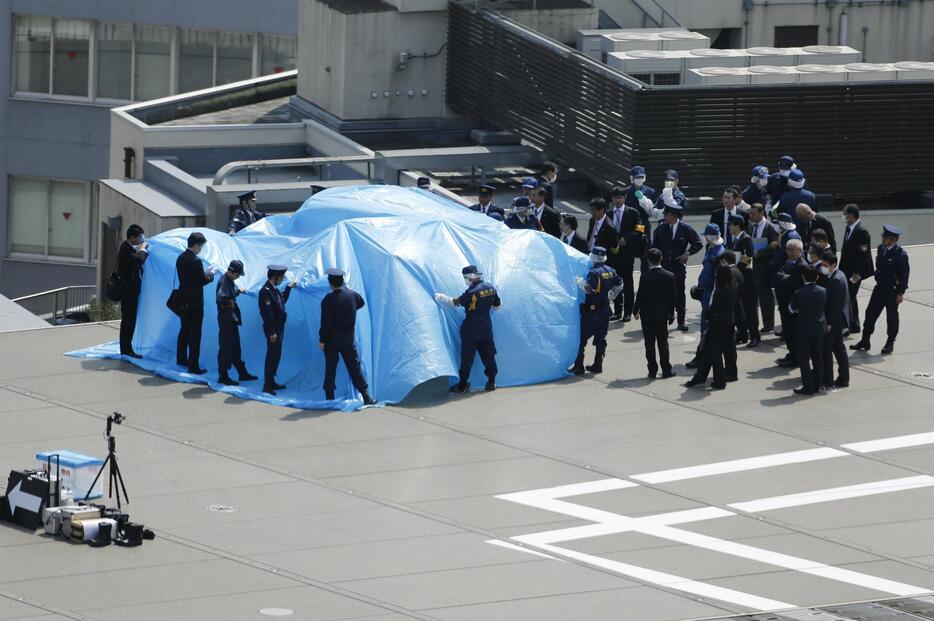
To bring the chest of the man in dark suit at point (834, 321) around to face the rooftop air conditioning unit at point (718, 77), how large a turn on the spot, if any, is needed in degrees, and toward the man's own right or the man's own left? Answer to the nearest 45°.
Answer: approximately 90° to the man's own right

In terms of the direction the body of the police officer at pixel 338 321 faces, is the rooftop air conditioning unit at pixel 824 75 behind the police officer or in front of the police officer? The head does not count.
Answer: in front

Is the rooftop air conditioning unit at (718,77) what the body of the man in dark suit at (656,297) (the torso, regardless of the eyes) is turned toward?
yes

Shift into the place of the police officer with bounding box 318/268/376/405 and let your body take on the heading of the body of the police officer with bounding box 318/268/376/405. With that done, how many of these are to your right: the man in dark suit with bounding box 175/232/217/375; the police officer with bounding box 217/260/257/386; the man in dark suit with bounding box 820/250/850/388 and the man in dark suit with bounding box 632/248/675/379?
2

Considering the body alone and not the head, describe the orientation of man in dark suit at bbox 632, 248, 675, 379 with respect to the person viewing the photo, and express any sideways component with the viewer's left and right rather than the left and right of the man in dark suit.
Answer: facing away from the viewer

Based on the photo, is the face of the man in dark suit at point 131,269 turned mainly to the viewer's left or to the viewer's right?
to the viewer's right

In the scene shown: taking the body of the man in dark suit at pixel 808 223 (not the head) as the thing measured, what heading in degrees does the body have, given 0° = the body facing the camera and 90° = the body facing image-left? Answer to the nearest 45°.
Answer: approximately 45°

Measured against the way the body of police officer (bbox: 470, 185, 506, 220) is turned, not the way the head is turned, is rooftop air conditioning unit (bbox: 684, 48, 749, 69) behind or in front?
behind

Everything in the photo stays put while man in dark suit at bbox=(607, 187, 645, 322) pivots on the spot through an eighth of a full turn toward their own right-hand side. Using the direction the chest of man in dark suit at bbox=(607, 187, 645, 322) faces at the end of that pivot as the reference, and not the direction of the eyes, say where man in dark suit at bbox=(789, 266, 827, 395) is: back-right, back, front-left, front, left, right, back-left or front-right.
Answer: back-left
